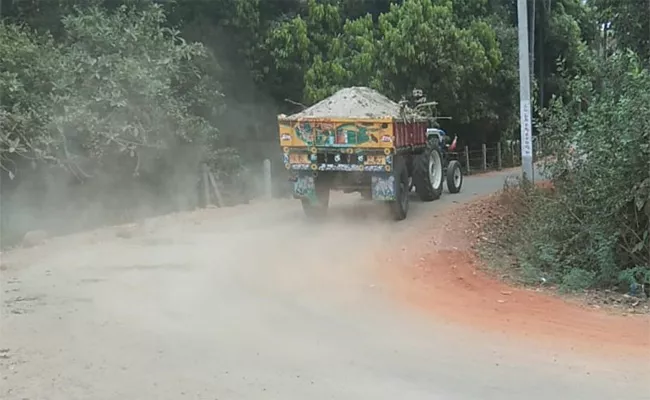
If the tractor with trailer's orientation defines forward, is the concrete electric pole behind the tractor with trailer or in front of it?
in front

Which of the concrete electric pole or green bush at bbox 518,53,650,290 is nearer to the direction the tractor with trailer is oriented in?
the concrete electric pole

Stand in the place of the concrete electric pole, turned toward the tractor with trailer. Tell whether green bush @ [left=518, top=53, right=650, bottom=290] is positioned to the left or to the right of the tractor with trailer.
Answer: left

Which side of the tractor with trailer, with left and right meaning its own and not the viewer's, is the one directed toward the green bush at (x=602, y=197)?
right

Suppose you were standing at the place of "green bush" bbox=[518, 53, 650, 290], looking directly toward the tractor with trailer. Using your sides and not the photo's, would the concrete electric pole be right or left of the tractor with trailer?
right

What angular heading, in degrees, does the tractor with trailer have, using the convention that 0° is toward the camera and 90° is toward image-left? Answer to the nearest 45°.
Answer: approximately 225°
